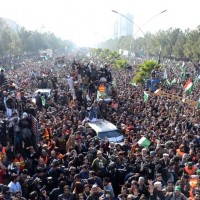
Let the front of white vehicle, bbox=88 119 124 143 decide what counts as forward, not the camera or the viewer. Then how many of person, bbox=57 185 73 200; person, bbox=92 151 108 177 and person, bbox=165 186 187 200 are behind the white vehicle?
0

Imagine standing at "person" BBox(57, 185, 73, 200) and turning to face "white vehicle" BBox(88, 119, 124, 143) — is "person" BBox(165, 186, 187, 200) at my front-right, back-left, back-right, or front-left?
front-right

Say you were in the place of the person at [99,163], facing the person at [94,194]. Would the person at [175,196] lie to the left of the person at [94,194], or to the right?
left

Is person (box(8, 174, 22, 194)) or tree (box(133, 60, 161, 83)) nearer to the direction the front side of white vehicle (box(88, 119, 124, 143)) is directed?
the person

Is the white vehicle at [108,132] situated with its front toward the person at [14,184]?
no

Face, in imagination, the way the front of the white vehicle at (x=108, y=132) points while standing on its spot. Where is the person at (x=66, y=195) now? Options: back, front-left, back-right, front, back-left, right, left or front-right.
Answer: front-right

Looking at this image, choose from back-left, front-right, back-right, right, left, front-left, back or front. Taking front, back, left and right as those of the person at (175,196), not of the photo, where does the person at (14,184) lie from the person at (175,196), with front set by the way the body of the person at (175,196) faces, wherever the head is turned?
right

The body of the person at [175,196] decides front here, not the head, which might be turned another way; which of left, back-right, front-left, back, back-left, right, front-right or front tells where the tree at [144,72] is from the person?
back

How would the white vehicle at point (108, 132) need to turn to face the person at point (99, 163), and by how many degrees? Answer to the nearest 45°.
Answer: approximately 45° to its right

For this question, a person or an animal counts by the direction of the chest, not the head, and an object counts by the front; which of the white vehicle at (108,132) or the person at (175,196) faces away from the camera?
the person

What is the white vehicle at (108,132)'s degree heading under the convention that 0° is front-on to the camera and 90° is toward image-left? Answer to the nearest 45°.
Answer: approximately 315°

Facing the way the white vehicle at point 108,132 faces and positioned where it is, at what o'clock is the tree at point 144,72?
The tree is roughly at 8 o'clock from the white vehicle.

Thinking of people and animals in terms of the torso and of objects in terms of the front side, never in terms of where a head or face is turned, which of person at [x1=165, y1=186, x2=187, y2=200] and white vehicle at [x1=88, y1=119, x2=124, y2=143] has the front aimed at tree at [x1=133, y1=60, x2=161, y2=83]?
the person

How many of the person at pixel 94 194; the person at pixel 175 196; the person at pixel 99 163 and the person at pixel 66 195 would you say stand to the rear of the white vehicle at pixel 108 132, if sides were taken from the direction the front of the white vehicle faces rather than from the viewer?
0
